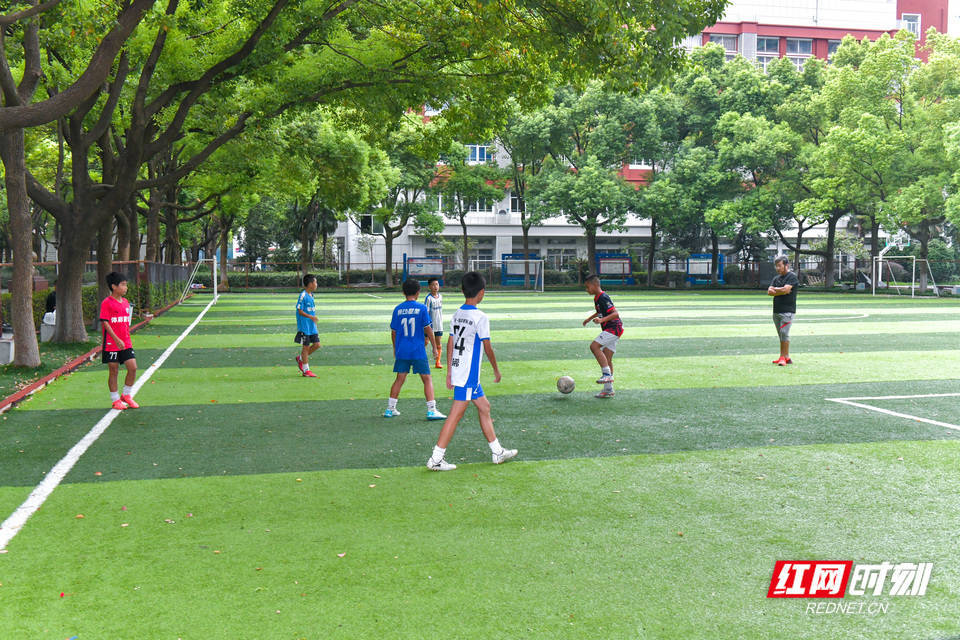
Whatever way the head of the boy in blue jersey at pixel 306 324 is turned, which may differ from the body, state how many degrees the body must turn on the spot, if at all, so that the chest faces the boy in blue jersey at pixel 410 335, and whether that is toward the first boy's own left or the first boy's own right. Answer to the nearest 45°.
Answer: approximately 45° to the first boy's own right

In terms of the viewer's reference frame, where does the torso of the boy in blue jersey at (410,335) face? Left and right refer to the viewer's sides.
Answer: facing away from the viewer

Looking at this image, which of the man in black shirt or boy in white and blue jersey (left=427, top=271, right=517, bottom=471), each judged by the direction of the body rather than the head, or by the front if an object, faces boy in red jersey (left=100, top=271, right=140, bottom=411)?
the man in black shirt

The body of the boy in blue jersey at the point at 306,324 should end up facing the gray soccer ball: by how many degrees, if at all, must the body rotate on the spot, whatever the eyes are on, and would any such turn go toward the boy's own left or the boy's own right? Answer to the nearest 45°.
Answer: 0° — they already face it

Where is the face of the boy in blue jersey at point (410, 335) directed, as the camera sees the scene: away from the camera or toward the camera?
away from the camera

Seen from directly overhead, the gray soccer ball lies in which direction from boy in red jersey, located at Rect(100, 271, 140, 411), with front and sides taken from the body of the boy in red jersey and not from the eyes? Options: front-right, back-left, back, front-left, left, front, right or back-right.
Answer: front-left

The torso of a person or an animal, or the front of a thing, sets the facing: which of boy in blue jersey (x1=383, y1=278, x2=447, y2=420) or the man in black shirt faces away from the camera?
the boy in blue jersey

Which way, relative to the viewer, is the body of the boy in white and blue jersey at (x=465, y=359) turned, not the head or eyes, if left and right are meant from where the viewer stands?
facing away from the viewer and to the right of the viewer
